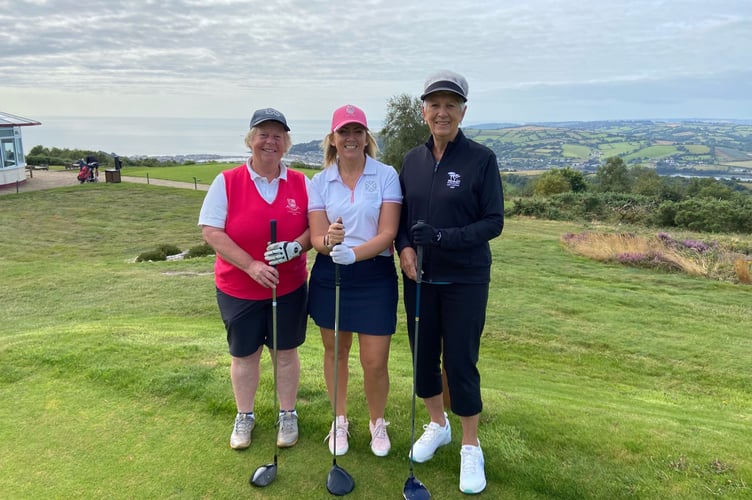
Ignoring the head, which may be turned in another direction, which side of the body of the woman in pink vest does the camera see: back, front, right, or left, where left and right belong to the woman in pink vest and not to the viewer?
front

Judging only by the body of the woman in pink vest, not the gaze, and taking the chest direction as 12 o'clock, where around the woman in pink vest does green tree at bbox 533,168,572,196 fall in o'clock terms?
The green tree is roughly at 7 o'clock from the woman in pink vest.

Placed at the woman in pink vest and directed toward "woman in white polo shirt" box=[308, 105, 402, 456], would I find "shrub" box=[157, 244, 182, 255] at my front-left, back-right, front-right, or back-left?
back-left

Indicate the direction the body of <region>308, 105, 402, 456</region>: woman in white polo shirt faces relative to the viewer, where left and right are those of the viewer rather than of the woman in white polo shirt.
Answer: facing the viewer

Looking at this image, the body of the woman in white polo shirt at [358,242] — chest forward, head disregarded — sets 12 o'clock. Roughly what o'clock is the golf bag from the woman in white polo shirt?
The golf bag is roughly at 5 o'clock from the woman in white polo shirt.

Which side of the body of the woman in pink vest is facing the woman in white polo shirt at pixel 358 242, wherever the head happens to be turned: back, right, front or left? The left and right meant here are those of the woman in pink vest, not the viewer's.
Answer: left

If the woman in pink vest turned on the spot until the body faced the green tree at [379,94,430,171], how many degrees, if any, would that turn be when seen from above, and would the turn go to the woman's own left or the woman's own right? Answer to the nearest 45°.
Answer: approximately 180°

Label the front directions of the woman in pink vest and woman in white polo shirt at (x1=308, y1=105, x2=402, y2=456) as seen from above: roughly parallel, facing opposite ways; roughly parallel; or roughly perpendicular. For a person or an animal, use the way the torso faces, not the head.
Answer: roughly parallel

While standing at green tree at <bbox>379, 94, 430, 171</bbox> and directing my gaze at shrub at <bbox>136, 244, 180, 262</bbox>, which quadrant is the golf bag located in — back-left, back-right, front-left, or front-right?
front-right

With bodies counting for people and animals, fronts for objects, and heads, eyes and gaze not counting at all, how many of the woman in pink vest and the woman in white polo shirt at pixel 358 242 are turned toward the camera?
2

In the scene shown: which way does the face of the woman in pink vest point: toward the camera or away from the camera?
toward the camera

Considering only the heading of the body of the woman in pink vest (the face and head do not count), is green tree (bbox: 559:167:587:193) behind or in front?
behind

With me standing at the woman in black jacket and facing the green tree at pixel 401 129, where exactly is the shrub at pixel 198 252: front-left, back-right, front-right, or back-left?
front-left

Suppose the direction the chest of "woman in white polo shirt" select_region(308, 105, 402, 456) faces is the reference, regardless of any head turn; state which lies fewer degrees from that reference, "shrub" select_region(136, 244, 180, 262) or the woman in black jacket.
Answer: the woman in black jacket

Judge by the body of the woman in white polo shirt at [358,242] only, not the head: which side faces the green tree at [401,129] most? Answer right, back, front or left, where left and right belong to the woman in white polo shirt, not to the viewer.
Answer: back

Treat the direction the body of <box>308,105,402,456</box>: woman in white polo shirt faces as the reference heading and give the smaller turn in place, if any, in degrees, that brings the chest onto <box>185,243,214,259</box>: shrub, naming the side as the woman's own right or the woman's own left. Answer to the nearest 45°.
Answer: approximately 180°
